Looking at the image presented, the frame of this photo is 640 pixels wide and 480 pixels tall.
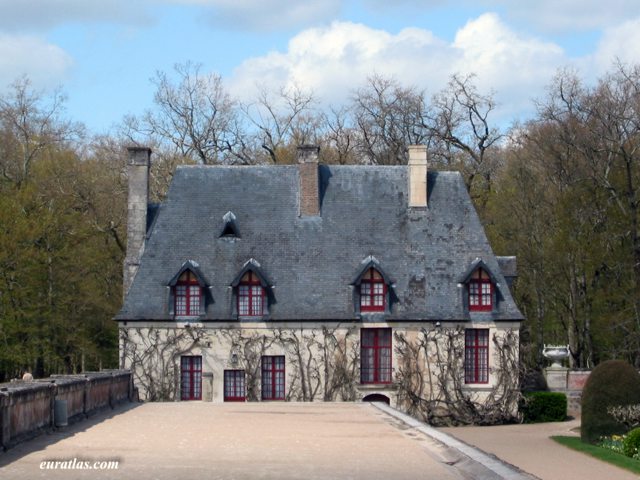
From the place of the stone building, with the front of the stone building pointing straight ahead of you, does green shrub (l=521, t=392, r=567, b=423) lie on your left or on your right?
on your left

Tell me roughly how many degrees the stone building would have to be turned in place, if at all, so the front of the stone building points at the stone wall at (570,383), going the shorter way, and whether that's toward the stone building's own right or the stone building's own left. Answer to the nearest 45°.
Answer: approximately 90° to the stone building's own left

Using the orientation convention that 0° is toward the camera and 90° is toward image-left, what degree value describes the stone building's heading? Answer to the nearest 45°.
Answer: approximately 0°

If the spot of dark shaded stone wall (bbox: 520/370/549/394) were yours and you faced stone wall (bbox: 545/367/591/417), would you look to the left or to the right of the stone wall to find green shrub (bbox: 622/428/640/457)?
right

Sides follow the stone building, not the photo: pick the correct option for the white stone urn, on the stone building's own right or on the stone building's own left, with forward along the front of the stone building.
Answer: on the stone building's own left

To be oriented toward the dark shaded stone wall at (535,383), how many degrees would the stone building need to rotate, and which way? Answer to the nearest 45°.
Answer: approximately 135° to its left

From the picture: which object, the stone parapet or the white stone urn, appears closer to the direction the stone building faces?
the stone parapet

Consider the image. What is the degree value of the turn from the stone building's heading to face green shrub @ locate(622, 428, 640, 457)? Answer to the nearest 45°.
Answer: approximately 45° to its left

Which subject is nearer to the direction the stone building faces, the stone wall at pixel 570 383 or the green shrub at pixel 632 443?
the green shrub

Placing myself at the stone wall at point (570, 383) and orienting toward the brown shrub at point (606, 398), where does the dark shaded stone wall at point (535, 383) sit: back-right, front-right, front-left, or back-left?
back-right

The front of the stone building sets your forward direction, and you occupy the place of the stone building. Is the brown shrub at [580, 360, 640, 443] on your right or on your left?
on your left
